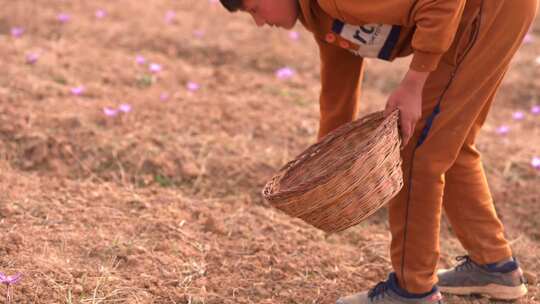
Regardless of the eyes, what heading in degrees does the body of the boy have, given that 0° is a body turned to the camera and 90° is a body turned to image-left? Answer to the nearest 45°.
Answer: approximately 90°

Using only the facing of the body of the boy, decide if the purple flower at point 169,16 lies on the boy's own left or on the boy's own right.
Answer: on the boy's own right

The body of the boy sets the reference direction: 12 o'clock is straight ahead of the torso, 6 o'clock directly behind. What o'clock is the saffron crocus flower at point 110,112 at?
The saffron crocus flower is roughly at 1 o'clock from the boy.

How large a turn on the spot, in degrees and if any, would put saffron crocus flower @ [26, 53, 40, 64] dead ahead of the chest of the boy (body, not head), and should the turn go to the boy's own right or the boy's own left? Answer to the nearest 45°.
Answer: approximately 45° to the boy's own right

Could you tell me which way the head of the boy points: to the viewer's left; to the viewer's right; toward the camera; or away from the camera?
to the viewer's left

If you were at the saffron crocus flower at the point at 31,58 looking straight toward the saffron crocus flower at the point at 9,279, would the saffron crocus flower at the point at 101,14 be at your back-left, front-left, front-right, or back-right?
back-left

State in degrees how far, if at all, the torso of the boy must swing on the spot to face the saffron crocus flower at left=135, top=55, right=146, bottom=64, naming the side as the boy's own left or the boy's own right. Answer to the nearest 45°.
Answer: approximately 45° to the boy's own right

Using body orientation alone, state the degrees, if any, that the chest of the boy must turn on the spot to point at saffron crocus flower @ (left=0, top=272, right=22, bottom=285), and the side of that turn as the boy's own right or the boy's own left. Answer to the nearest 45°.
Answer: approximately 45° to the boy's own left

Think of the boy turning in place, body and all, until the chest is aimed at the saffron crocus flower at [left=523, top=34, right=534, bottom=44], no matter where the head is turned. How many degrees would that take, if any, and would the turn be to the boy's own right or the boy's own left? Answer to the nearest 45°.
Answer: approximately 90° to the boy's own right

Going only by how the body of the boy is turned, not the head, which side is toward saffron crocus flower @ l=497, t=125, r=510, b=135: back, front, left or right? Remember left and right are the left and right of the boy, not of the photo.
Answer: right

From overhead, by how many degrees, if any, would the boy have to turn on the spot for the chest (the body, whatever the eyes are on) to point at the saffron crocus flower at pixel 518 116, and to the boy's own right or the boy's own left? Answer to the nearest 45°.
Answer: approximately 90° to the boy's own right

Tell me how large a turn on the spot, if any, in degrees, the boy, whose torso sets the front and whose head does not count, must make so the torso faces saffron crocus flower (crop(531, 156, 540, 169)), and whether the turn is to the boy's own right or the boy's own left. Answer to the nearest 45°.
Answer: approximately 135° to the boy's own right

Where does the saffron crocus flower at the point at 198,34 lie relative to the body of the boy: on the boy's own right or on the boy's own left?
on the boy's own right

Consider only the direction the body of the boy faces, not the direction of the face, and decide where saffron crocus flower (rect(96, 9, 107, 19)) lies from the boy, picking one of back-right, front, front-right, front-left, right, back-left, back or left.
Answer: front-right

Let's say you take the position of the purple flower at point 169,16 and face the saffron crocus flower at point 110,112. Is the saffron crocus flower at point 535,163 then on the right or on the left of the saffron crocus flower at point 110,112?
left
